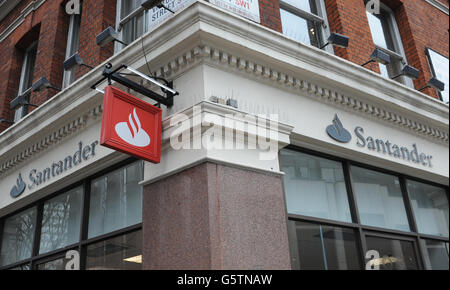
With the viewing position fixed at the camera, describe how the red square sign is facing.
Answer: facing the viewer and to the right of the viewer
